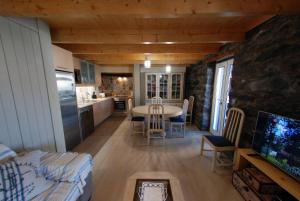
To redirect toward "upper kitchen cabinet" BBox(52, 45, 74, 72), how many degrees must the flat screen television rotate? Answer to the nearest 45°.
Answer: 0° — it already faces it

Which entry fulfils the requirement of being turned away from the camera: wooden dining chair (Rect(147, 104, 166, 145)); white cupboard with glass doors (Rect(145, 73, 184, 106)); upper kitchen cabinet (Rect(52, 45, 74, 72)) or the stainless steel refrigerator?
the wooden dining chair

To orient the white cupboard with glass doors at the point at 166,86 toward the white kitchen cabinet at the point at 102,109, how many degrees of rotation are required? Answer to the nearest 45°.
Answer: approximately 45° to its right

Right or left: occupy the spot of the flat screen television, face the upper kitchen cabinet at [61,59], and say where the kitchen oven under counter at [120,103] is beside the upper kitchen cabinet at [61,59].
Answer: right

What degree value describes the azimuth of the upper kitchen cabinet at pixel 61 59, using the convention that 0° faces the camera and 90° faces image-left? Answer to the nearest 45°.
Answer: approximately 315°

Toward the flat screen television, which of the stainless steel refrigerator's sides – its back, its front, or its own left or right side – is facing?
front

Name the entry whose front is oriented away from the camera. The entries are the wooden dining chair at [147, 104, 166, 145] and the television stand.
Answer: the wooden dining chair

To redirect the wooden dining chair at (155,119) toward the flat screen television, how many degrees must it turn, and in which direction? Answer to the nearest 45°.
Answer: approximately 135° to its right

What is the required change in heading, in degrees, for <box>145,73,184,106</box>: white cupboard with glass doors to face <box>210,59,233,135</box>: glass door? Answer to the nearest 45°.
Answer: approximately 45° to its left

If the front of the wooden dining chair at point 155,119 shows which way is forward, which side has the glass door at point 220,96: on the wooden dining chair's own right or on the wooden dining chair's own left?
on the wooden dining chair's own right

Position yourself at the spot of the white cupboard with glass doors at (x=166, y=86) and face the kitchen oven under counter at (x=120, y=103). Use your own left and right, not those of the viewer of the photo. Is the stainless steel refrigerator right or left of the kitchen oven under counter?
left

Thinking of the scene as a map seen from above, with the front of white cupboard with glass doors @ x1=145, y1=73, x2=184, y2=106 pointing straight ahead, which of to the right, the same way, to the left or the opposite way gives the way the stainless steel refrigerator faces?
to the left

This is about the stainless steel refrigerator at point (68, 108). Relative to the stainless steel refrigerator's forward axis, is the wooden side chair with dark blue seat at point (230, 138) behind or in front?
in front

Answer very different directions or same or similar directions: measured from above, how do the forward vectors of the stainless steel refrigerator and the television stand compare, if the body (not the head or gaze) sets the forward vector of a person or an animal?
very different directions

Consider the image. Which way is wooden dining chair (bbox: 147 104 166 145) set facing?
away from the camera

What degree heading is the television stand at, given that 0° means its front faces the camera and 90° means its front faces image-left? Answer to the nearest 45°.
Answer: approximately 45°
